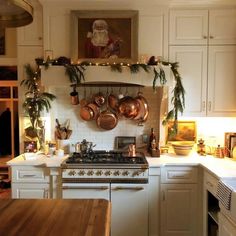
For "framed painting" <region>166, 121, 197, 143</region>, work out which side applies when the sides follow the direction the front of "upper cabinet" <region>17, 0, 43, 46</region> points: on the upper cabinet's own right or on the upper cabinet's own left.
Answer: on the upper cabinet's own left

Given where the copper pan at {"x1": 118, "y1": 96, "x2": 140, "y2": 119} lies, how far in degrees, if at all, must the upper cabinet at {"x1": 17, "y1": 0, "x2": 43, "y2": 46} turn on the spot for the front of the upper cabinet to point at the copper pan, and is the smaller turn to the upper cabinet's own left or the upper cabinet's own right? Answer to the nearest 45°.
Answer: approximately 90° to the upper cabinet's own left

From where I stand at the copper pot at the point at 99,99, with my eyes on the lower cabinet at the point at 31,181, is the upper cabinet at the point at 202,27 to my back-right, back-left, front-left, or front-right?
back-left

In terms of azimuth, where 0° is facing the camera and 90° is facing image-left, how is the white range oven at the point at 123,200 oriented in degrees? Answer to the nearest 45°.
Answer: approximately 0°

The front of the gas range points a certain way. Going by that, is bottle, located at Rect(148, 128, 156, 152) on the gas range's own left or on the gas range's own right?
on the gas range's own left

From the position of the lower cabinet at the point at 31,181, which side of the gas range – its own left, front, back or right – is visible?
right
